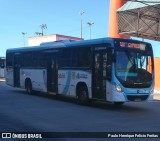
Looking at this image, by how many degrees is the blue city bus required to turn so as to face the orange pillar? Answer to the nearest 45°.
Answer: approximately 135° to its left

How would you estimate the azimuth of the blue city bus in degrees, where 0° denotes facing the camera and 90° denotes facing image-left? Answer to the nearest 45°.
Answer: approximately 315°
